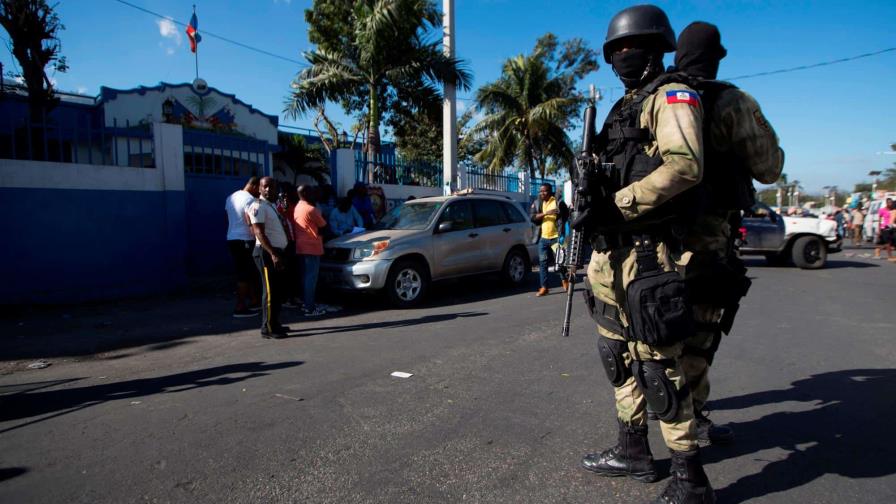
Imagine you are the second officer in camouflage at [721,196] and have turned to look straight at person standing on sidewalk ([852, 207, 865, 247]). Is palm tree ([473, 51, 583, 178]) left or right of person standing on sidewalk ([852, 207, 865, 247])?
left

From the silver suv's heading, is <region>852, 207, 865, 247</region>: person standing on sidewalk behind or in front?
behind

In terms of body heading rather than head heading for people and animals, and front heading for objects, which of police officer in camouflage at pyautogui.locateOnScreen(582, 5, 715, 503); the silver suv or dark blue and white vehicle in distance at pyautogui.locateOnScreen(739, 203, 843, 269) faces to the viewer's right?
the dark blue and white vehicle in distance

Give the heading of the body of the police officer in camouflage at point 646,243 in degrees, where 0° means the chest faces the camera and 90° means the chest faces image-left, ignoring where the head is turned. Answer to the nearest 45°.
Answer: approximately 45°

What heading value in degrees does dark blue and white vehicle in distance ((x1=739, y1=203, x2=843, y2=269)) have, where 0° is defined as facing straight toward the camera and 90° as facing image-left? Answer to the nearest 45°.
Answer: approximately 270°

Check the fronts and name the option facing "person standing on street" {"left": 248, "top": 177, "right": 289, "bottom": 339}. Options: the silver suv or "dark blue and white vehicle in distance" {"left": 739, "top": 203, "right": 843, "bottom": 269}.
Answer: the silver suv

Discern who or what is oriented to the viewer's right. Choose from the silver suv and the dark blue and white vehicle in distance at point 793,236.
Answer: the dark blue and white vehicle in distance

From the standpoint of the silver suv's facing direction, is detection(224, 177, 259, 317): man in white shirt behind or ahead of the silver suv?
ahead

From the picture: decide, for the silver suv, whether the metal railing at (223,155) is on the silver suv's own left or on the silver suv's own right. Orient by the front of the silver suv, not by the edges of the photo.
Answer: on the silver suv's own right
